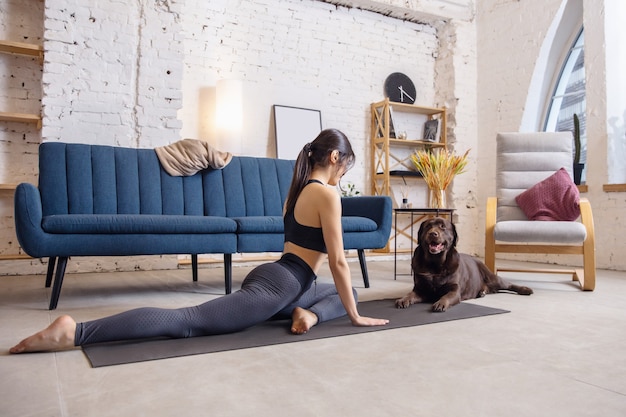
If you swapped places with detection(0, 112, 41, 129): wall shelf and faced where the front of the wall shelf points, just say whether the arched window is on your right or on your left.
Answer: on your left

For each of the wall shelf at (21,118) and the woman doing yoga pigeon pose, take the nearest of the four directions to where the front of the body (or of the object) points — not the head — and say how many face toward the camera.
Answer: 1

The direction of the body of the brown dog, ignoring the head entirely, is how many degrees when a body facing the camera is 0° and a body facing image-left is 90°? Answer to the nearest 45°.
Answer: approximately 45°

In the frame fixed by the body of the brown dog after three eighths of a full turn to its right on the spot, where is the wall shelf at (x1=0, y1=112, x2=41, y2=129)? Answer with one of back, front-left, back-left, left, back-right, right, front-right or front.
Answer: left

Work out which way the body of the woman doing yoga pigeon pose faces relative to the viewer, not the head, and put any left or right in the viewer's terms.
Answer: facing away from the viewer and to the right of the viewer

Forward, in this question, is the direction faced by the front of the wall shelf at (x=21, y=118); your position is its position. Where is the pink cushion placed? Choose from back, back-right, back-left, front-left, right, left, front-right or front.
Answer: front-left

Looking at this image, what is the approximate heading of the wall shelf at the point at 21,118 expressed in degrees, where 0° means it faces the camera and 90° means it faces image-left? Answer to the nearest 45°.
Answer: approximately 0°

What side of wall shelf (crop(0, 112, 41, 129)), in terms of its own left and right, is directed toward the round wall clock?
left

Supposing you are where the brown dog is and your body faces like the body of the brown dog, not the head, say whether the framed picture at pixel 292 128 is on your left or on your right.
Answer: on your right

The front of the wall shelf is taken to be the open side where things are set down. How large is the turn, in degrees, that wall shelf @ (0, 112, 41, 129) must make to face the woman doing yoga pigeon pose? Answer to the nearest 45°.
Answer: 0° — it already faces them
